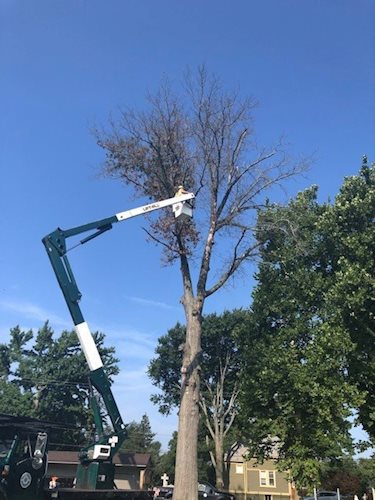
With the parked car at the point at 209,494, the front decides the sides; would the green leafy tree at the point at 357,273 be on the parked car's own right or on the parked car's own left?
on the parked car's own right
